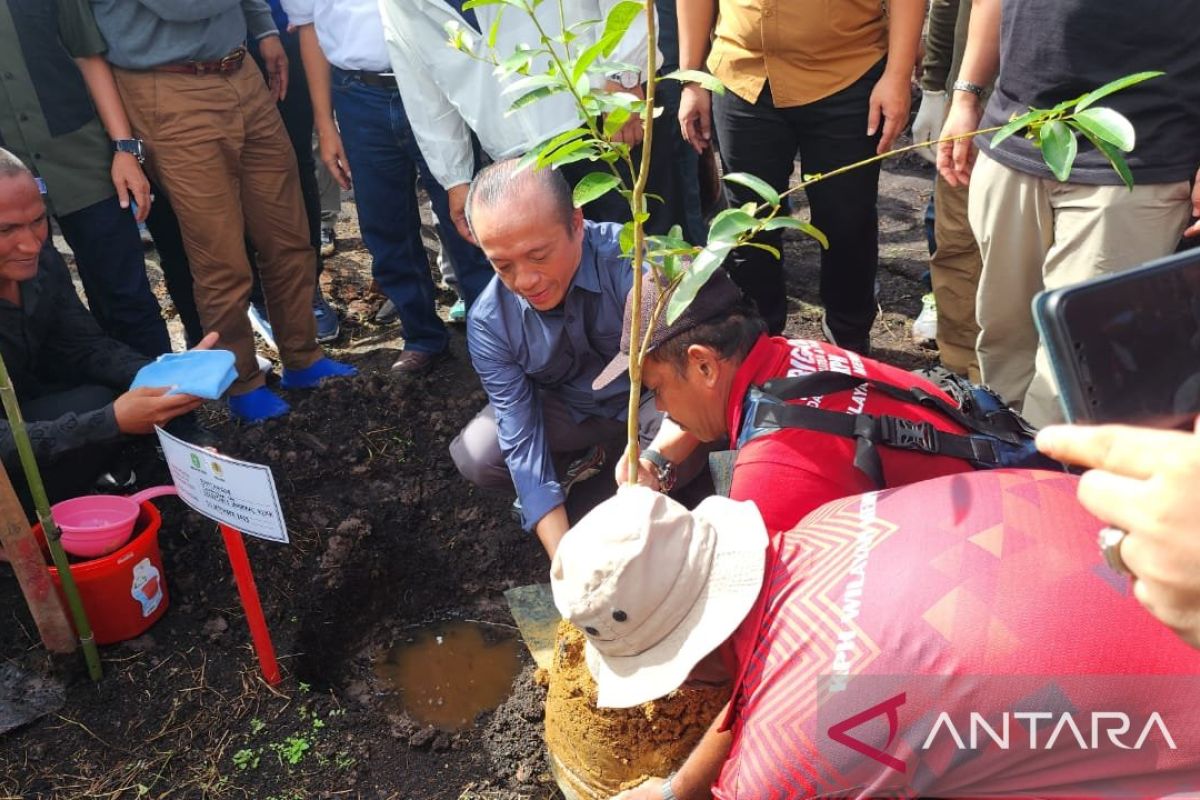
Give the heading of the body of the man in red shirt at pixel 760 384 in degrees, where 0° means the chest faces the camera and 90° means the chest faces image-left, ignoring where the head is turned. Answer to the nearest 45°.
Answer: approximately 90°

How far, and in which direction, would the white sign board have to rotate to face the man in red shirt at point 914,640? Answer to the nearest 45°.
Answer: approximately 45° to its left

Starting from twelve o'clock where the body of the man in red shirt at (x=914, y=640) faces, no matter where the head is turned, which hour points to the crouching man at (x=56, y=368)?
The crouching man is roughly at 1 o'clock from the man in red shirt.

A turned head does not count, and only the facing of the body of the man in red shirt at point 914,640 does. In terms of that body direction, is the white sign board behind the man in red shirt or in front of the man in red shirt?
in front

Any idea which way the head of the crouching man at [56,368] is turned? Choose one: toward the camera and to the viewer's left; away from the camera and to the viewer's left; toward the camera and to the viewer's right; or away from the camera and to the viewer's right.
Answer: toward the camera and to the viewer's right

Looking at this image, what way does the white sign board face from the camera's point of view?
toward the camera

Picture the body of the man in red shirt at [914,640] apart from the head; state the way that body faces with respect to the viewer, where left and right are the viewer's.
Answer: facing to the left of the viewer

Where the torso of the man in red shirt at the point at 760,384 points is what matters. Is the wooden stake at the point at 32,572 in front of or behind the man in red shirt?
in front

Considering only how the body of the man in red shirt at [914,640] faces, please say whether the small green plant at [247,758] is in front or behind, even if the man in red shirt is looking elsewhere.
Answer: in front

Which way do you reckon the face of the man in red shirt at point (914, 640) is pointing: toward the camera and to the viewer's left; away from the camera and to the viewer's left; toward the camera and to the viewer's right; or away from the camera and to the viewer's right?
away from the camera and to the viewer's left
